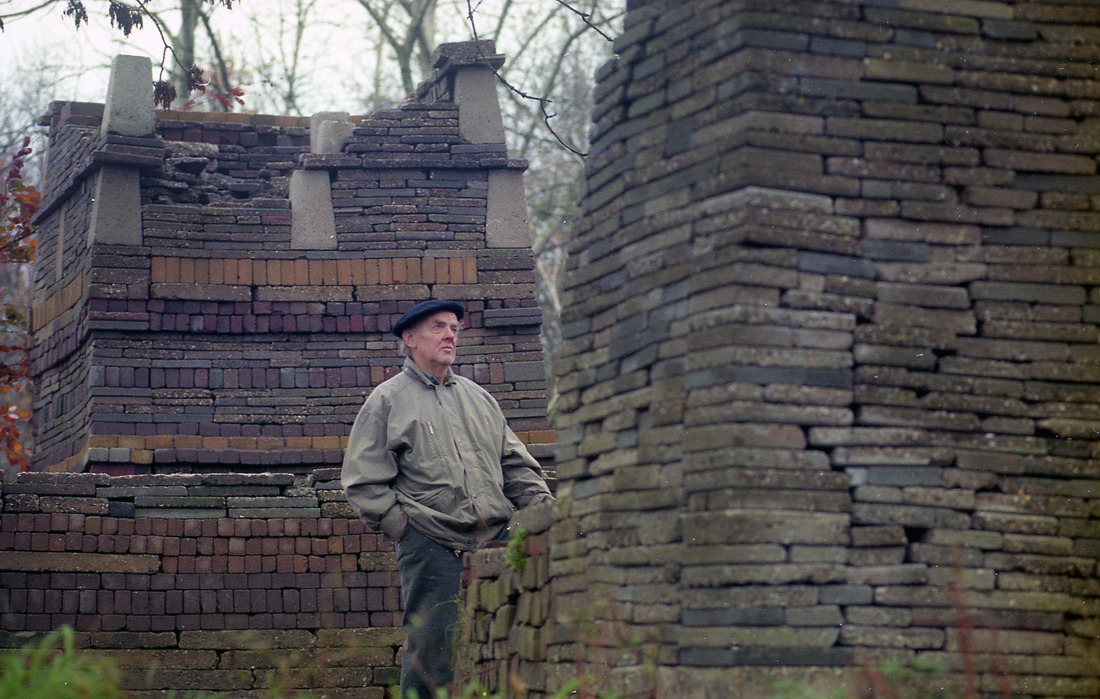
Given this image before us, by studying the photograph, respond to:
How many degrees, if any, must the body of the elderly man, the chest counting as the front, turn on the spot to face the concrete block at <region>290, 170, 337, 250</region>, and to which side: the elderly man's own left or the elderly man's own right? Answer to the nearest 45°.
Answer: approximately 135° to the elderly man's own left

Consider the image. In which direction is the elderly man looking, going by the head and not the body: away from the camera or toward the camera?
toward the camera

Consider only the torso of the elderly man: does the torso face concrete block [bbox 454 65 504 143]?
no

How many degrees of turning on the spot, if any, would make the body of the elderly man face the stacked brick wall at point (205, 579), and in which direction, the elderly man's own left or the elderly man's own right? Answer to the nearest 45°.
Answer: approximately 180°

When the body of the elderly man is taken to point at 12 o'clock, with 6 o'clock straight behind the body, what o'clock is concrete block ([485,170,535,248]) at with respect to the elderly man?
The concrete block is roughly at 8 o'clock from the elderly man.

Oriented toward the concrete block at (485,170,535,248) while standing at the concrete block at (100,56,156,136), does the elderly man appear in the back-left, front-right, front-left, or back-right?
front-right

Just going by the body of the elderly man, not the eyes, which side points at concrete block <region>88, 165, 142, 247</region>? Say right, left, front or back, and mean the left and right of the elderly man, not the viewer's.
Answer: back

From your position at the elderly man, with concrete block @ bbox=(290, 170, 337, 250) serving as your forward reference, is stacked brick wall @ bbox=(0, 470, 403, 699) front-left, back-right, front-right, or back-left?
front-left

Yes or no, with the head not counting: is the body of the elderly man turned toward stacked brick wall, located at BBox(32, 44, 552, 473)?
no

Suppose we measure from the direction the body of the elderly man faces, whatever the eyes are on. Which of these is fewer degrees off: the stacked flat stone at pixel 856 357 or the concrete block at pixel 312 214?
the stacked flat stone

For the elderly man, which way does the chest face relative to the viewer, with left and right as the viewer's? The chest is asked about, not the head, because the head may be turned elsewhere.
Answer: facing the viewer and to the right of the viewer

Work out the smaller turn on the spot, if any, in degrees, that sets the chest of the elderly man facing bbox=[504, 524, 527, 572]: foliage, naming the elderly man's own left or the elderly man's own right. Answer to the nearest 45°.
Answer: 0° — they already face it
